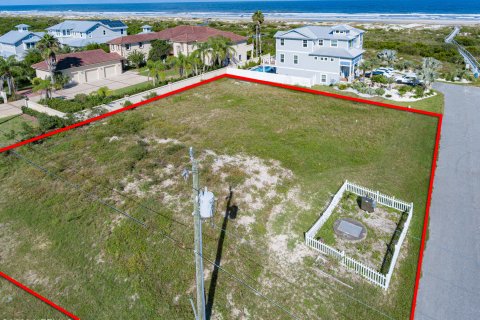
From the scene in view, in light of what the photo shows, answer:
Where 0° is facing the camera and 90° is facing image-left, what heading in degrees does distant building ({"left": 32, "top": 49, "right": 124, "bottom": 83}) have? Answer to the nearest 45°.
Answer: approximately 315°

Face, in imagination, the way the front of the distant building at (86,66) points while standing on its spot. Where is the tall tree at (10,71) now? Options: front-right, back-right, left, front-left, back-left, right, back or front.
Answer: right

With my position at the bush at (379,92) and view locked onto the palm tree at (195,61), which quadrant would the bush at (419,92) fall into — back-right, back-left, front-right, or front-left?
back-right

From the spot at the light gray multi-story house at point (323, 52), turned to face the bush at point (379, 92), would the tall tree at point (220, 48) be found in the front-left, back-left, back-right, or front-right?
back-right

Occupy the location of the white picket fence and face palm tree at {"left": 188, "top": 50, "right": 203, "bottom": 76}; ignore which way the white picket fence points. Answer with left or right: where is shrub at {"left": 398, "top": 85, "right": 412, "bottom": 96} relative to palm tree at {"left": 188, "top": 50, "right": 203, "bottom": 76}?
right

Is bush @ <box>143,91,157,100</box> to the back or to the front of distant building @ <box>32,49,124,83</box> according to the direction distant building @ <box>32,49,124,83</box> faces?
to the front

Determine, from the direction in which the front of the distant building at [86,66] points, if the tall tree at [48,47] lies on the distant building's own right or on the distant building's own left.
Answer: on the distant building's own right
